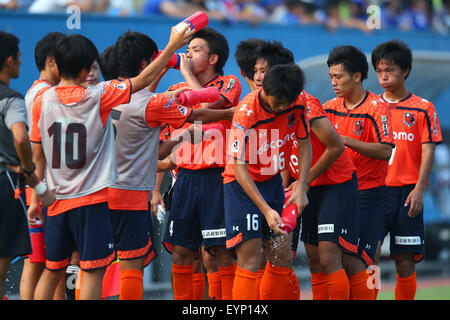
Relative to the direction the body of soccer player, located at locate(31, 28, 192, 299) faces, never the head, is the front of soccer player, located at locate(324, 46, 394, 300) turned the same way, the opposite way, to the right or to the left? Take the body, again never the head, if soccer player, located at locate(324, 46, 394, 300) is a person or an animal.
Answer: the opposite way

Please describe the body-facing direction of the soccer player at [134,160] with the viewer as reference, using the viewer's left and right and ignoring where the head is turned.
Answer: facing away from the viewer and to the right of the viewer

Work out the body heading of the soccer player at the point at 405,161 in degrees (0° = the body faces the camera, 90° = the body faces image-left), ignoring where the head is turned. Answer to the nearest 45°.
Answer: approximately 45°

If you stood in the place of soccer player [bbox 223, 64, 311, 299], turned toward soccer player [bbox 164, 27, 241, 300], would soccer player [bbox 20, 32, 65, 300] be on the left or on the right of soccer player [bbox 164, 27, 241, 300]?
left

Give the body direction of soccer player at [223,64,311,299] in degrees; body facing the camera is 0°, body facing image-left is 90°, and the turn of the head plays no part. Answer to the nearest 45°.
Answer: approximately 315°

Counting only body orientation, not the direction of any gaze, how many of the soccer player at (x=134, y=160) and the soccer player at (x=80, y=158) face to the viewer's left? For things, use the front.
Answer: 0

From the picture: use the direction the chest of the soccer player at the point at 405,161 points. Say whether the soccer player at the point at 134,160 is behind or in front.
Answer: in front

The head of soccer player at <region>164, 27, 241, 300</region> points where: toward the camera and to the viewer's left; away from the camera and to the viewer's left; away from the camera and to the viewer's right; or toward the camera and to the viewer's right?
toward the camera and to the viewer's left
